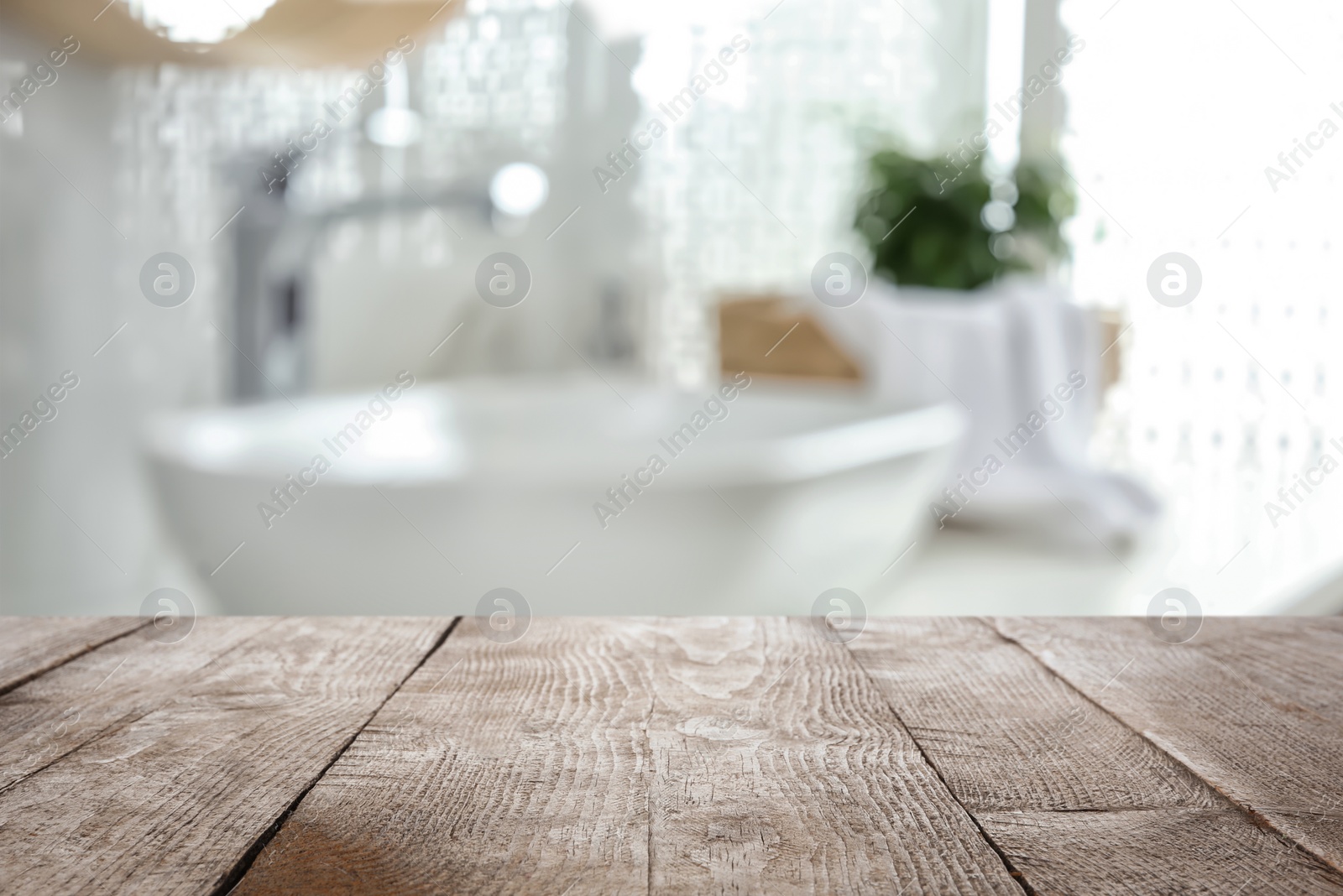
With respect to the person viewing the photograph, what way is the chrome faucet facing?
facing to the right of the viewer

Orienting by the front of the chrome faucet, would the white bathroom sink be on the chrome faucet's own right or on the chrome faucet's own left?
on the chrome faucet's own right

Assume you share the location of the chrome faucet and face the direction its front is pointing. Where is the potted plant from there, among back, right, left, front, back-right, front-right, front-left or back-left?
front
